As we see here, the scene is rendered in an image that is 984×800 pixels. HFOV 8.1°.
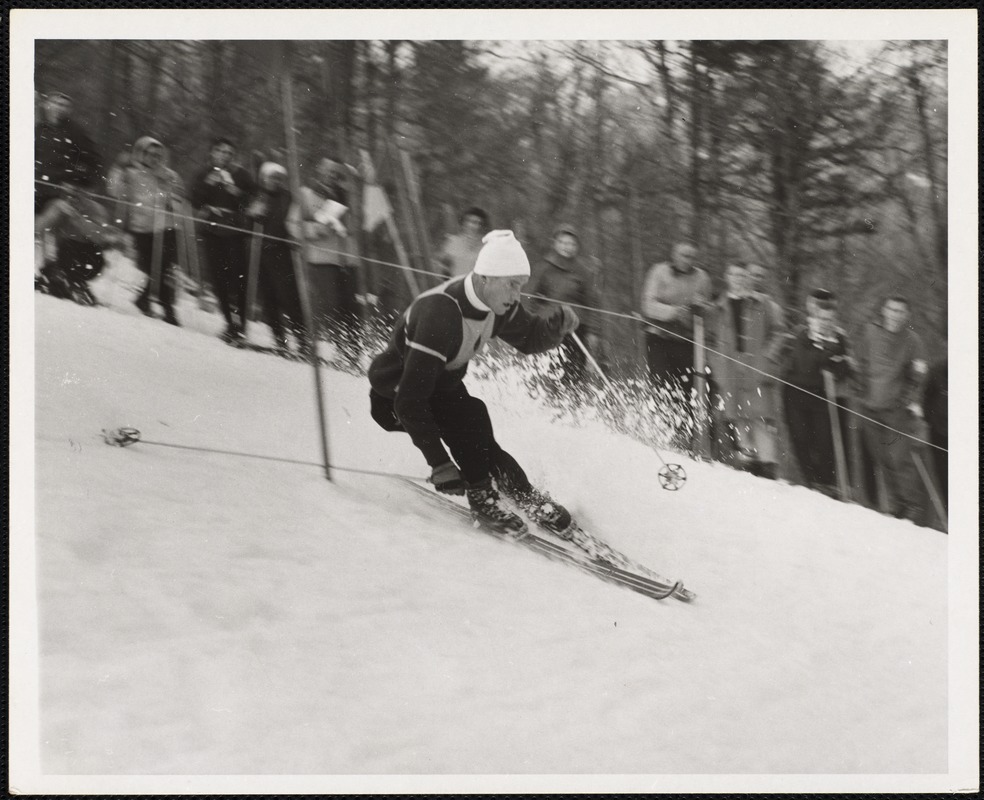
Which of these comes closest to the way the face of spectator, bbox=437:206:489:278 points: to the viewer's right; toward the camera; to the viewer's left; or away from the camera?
toward the camera

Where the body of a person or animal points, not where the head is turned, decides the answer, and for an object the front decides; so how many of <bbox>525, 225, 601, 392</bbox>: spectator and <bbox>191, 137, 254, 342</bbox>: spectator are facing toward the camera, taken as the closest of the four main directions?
2

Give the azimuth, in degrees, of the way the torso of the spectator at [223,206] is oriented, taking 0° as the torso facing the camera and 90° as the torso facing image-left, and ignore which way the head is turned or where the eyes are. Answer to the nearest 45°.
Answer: approximately 0°

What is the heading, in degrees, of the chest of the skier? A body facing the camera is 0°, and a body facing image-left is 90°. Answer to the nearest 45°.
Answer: approximately 315°

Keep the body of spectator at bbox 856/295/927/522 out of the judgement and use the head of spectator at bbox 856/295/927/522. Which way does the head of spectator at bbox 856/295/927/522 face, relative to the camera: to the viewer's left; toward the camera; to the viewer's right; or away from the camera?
toward the camera

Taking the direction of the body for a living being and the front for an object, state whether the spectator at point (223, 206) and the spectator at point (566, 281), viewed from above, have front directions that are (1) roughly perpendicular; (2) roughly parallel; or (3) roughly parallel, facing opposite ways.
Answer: roughly parallel
